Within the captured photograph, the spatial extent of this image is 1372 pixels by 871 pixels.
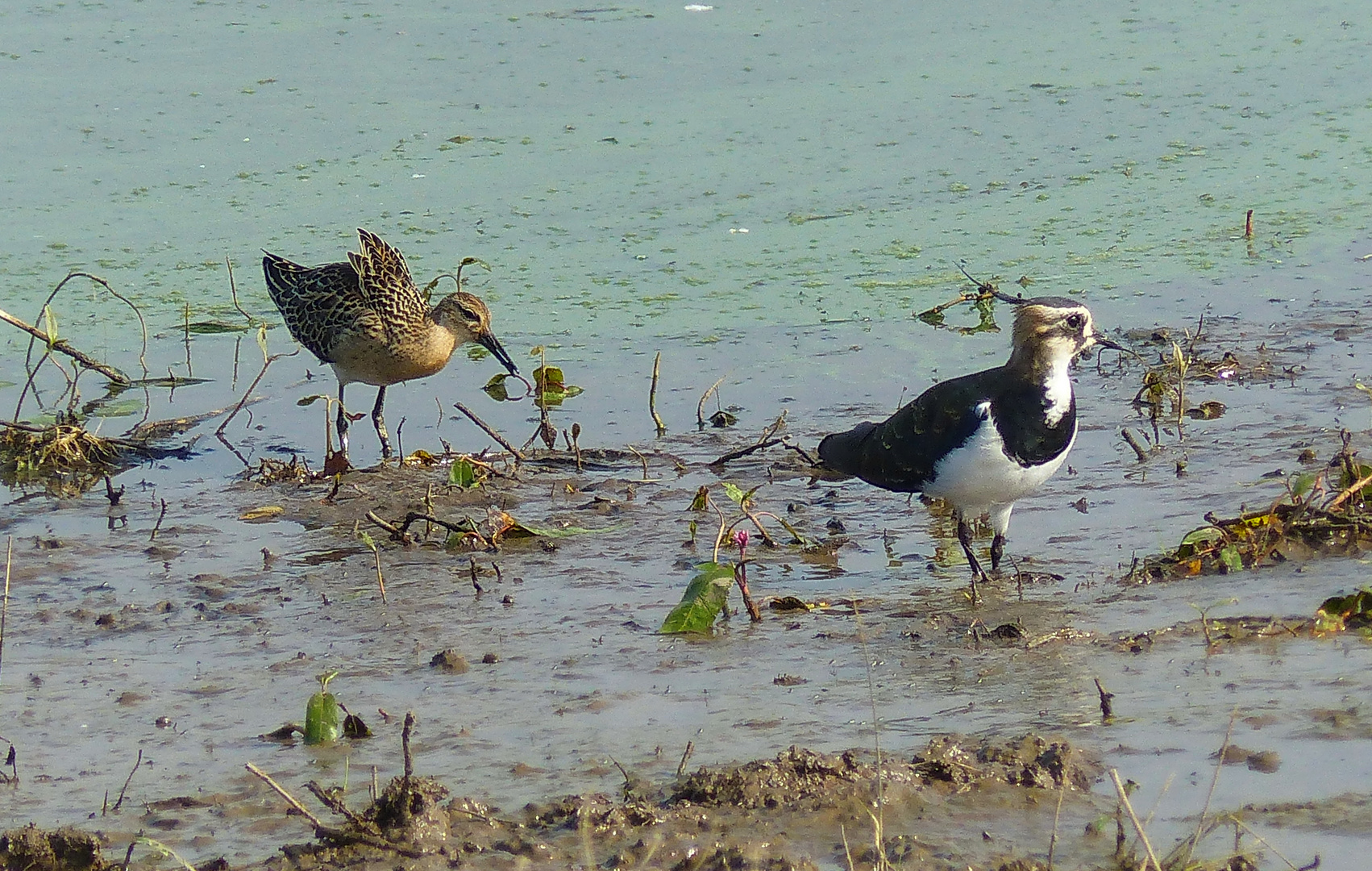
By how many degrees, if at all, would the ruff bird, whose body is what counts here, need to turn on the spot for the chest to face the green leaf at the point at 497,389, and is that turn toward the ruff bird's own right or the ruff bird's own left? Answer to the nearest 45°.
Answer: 0° — it already faces it

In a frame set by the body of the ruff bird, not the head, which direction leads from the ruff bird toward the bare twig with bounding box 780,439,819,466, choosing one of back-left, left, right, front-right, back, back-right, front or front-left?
front-right

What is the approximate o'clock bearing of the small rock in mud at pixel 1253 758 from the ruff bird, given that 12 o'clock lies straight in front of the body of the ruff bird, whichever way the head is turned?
The small rock in mud is roughly at 2 o'clock from the ruff bird.

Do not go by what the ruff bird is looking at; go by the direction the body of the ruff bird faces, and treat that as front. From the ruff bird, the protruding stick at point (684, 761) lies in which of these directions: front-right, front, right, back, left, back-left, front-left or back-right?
right

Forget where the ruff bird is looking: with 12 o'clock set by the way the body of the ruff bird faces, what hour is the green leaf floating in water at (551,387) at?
The green leaf floating in water is roughly at 1 o'clock from the ruff bird.

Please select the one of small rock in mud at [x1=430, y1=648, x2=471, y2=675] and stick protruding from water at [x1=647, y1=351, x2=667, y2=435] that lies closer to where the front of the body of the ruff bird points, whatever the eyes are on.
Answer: the stick protruding from water

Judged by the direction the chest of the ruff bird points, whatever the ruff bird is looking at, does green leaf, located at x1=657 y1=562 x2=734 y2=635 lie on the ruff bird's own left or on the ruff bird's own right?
on the ruff bird's own right

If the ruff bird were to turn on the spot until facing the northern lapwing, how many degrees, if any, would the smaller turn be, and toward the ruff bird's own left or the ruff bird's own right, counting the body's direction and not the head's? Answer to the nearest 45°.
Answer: approximately 45° to the ruff bird's own right

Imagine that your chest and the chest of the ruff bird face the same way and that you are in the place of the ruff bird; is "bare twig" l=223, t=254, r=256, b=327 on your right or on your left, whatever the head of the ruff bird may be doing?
on your left

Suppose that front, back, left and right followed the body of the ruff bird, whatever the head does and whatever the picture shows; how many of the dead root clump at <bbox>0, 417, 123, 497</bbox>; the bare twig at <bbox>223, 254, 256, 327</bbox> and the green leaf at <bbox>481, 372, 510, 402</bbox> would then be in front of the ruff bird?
1

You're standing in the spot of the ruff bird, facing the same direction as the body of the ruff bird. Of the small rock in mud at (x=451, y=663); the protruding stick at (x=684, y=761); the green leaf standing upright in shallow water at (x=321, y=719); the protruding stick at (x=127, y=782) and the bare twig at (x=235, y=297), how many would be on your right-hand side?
4

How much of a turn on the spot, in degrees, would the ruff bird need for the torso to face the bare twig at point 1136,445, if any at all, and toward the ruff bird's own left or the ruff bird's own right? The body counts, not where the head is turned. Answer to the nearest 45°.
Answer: approximately 45° to the ruff bird's own right

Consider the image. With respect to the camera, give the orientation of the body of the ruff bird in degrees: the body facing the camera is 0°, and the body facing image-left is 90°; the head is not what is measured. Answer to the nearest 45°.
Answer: approximately 270°

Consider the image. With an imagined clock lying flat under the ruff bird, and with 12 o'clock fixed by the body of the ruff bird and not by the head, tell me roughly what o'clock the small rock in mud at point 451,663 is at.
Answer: The small rock in mud is roughly at 3 o'clock from the ruff bird.

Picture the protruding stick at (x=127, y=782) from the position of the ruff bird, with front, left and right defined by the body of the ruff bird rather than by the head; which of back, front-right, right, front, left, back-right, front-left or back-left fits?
right
